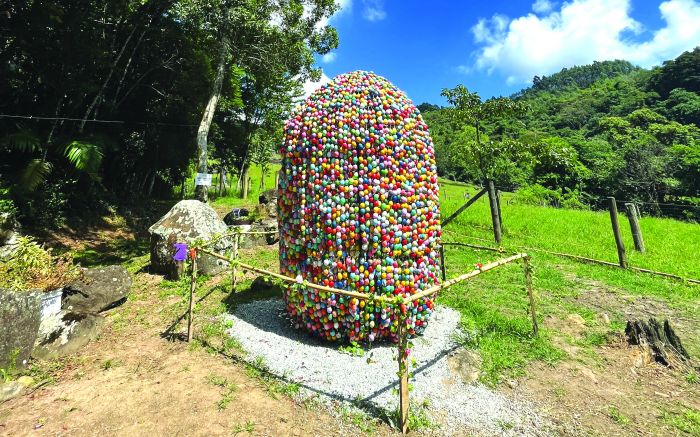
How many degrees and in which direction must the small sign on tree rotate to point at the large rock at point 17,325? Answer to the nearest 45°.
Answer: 0° — it already faces it

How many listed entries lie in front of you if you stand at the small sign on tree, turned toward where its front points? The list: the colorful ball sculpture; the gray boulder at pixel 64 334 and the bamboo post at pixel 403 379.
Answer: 3

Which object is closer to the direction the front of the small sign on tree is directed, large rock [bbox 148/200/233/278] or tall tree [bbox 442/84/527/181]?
the large rock

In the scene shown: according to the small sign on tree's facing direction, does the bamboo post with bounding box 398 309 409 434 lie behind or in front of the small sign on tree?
in front

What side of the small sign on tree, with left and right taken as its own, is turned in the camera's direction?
front

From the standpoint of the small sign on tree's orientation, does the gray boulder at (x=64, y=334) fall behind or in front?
in front

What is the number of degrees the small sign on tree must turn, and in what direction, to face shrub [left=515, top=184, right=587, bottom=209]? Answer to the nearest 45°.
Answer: approximately 90° to its left

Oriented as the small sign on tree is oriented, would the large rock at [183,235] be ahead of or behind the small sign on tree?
ahead

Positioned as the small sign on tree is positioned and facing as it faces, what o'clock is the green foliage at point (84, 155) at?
The green foliage is roughly at 2 o'clock from the small sign on tree.

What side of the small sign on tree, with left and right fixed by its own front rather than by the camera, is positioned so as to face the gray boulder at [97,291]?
front

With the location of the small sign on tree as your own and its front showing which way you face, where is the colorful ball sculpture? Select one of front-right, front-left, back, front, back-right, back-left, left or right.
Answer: front

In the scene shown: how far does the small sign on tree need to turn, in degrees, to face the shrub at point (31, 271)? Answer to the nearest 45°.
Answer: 0° — it already faces it

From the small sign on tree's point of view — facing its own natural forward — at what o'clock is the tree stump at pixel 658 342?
The tree stump is roughly at 11 o'clock from the small sign on tree.

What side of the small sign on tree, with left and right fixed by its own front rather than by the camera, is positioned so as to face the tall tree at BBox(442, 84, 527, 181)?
left
